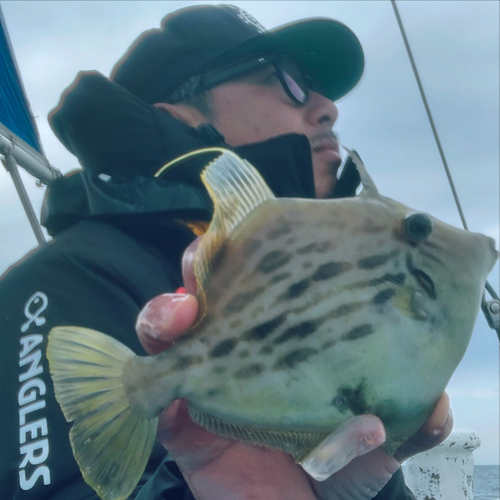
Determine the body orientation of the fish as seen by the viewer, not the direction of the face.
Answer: to the viewer's right

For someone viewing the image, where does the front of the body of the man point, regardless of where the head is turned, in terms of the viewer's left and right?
facing to the right of the viewer

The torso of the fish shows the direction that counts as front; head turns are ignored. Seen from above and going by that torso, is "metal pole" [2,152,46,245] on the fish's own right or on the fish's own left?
on the fish's own left

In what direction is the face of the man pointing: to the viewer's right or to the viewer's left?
to the viewer's right
